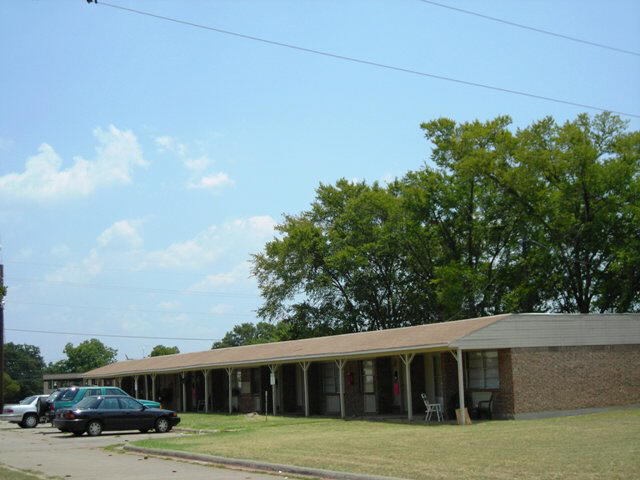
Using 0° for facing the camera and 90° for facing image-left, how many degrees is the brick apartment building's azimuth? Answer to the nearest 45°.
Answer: approximately 45°

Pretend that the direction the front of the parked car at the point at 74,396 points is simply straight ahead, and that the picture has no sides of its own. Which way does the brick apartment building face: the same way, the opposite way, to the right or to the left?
the opposite way

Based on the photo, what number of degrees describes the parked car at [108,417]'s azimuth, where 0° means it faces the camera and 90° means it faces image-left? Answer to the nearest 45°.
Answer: approximately 225°

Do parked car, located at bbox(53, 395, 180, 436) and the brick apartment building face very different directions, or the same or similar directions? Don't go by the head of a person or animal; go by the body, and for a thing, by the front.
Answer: very different directions

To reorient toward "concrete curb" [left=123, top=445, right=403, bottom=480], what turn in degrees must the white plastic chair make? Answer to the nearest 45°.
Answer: approximately 90° to its right
